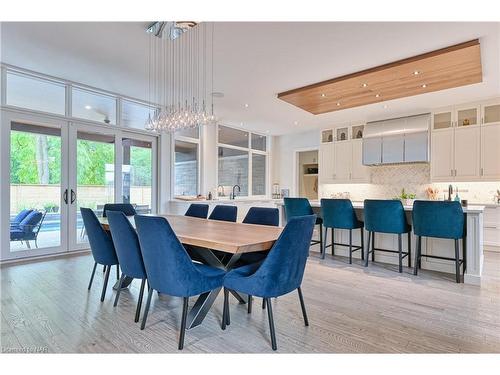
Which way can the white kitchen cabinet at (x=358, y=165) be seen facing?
toward the camera

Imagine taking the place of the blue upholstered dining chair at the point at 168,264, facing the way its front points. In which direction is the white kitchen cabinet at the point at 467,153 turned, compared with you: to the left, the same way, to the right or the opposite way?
the opposite way

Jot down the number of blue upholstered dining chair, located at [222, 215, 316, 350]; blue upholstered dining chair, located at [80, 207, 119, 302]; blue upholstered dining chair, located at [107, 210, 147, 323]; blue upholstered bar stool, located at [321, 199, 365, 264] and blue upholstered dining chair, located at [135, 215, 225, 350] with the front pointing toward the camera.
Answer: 0

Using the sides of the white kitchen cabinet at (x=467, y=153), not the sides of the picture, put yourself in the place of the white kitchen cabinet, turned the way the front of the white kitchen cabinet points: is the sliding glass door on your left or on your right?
on your right

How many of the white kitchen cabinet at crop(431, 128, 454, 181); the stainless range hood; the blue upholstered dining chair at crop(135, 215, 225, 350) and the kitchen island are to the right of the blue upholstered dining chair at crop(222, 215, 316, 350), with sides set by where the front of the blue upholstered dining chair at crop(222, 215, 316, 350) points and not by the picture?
3

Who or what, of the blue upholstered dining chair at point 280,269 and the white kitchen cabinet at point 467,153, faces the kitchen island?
the white kitchen cabinet

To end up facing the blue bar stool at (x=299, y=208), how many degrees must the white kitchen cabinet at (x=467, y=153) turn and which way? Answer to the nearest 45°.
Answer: approximately 45° to its right

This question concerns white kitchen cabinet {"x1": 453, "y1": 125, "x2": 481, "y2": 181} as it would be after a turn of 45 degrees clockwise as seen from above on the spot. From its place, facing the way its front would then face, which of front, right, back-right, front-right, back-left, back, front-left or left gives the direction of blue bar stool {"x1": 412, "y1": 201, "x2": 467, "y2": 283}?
front-left

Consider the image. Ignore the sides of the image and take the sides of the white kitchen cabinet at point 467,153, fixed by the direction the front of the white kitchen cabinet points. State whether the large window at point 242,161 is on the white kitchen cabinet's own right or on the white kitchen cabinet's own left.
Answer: on the white kitchen cabinet's own right

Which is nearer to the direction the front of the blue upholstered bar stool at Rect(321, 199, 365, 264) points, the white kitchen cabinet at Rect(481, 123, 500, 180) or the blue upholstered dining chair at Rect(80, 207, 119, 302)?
the white kitchen cabinet

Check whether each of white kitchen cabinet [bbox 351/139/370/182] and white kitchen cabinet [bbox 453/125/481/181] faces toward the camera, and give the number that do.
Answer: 2

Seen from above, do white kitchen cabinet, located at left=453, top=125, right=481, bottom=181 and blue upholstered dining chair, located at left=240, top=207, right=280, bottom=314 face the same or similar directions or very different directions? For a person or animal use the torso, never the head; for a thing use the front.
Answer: same or similar directions

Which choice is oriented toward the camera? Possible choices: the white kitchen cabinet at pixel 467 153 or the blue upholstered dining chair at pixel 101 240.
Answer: the white kitchen cabinet

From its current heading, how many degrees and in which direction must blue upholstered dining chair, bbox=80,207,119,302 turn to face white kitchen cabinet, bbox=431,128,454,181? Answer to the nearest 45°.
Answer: approximately 45° to its right

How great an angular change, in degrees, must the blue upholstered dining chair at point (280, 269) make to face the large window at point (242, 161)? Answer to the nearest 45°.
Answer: approximately 45° to its right

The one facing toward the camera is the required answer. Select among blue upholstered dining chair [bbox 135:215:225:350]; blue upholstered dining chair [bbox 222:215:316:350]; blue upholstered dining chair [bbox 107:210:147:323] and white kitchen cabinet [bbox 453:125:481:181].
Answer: the white kitchen cabinet

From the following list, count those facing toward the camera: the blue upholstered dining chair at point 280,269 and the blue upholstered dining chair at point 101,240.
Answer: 0

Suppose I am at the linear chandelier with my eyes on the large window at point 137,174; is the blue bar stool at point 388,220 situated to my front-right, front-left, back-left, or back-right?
back-right

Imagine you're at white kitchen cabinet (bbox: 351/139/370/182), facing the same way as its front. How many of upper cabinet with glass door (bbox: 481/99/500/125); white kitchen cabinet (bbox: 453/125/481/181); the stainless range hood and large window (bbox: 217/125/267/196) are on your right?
1
